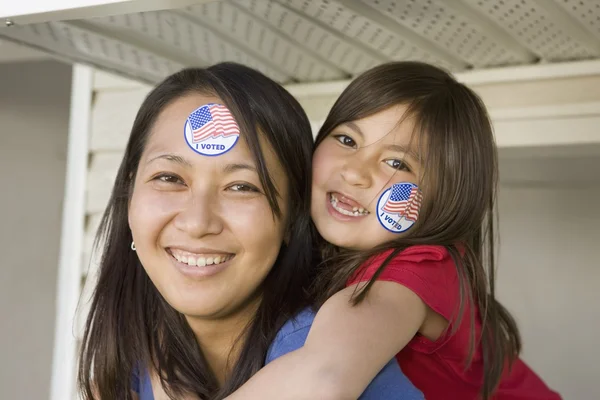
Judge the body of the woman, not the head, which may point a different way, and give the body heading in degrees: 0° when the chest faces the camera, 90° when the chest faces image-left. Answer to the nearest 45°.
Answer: approximately 0°

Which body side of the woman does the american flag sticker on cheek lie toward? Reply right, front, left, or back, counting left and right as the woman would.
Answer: left
